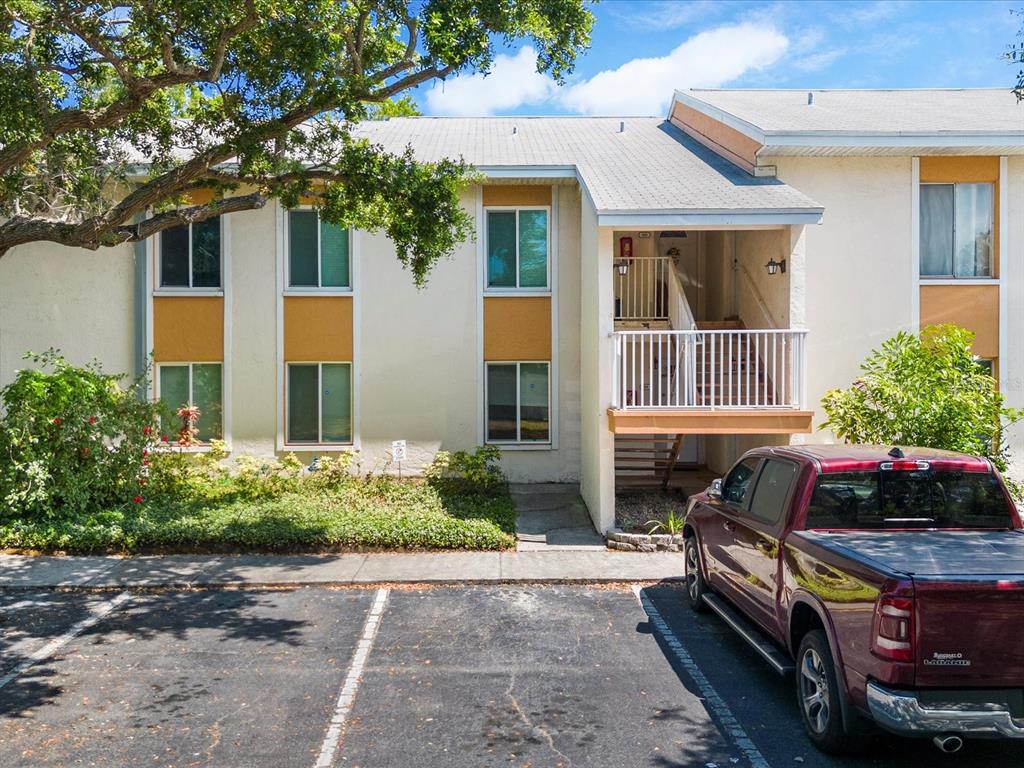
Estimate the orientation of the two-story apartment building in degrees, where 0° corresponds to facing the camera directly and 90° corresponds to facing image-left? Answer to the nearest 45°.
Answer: approximately 0°

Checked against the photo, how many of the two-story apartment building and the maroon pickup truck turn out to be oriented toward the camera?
1

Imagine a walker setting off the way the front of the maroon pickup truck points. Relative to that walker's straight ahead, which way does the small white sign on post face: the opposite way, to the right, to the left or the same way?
the opposite way

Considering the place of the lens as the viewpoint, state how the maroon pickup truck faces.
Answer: facing away from the viewer and to the left of the viewer

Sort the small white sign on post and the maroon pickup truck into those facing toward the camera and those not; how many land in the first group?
1

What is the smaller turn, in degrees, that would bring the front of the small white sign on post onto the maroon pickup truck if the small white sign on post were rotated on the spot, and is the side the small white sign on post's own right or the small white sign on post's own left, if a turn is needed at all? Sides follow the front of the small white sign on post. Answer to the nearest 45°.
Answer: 0° — it already faces it

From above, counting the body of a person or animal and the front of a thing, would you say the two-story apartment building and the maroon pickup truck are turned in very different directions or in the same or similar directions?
very different directions

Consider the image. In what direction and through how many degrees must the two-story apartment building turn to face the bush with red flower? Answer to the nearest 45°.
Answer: approximately 45° to its right
